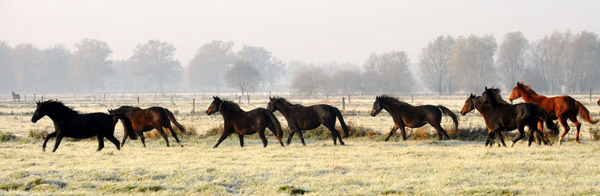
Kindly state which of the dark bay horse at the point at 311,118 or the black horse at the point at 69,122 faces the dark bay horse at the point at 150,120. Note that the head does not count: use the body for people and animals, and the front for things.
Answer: the dark bay horse at the point at 311,118

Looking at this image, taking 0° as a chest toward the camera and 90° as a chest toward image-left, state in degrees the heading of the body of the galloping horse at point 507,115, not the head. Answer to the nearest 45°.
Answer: approximately 90°

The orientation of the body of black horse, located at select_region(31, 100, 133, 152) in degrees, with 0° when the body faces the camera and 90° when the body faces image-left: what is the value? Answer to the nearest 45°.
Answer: approximately 90°

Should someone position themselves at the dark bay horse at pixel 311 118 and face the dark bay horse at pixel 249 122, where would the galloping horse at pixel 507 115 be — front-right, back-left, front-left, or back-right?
back-left

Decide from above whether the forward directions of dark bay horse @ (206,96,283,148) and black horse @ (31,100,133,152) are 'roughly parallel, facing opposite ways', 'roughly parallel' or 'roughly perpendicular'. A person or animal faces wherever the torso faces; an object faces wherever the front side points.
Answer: roughly parallel

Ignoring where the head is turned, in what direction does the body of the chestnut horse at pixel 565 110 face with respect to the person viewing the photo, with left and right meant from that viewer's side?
facing to the left of the viewer

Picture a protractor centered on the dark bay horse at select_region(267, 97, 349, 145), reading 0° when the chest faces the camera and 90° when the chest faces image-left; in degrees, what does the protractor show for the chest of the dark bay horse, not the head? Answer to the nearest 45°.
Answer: approximately 90°

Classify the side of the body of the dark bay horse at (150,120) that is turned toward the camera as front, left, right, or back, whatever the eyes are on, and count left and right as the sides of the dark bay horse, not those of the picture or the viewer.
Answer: left

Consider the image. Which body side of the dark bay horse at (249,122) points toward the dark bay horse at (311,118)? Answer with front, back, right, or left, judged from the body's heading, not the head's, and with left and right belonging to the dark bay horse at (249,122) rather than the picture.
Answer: back

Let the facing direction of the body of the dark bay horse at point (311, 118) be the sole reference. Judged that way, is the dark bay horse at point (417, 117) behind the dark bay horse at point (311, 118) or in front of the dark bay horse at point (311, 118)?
behind

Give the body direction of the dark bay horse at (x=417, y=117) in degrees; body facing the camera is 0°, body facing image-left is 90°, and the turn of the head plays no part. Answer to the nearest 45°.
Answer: approximately 90°

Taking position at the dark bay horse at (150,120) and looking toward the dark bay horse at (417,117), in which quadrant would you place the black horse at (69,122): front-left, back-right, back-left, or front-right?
back-right
